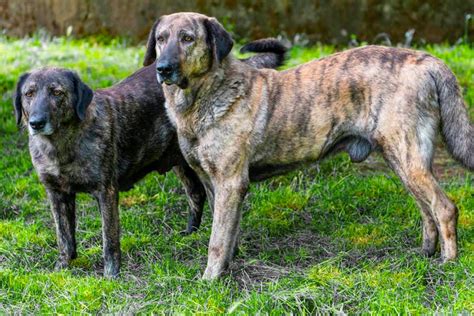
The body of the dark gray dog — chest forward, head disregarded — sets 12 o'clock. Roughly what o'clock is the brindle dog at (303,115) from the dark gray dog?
The brindle dog is roughly at 8 o'clock from the dark gray dog.

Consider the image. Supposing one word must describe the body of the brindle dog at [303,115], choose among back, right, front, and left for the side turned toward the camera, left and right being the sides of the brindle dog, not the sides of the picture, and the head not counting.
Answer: left

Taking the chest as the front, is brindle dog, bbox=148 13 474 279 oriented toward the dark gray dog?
yes
